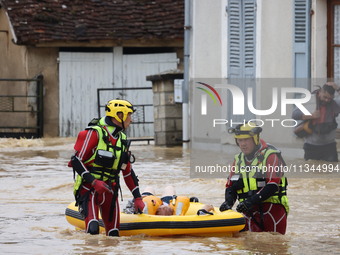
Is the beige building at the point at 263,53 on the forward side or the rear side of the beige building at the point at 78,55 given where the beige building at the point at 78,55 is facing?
on the forward side

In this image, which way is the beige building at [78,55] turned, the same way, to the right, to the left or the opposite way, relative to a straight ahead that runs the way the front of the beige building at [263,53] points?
the same way

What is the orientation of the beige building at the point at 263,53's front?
toward the camera

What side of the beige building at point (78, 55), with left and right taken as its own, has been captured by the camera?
front

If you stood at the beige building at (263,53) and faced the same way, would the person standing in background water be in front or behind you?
in front

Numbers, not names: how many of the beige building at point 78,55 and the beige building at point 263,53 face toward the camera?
2

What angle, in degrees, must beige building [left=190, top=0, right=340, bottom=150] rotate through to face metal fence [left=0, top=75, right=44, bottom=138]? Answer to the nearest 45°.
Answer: approximately 135° to its right

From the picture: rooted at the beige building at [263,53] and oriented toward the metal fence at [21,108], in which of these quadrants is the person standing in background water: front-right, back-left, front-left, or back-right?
back-left
